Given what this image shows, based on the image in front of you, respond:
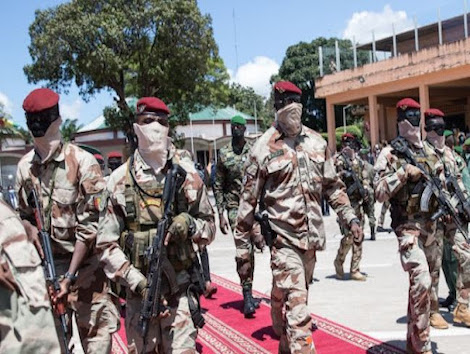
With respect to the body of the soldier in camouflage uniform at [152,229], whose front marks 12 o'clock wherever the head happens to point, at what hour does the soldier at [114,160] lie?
The soldier is roughly at 6 o'clock from the soldier in camouflage uniform.

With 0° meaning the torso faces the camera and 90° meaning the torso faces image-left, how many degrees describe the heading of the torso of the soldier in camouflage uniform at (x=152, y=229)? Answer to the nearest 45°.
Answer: approximately 0°

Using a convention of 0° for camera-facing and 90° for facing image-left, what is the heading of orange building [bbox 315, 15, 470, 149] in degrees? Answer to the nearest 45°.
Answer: approximately 45°

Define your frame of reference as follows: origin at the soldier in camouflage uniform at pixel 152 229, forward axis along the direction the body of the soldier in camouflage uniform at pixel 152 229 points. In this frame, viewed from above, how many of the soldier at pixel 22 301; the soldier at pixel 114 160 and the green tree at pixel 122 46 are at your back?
2

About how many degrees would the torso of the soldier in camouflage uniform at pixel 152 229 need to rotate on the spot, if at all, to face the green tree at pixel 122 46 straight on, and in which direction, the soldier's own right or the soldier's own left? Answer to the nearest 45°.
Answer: approximately 180°

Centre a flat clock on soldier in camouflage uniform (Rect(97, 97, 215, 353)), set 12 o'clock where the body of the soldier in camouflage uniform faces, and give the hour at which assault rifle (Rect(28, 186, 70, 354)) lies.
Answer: The assault rifle is roughly at 2 o'clock from the soldier in camouflage uniform.

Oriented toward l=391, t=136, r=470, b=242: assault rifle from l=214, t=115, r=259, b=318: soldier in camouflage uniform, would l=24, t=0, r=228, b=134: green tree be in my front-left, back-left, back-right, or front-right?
back-left
